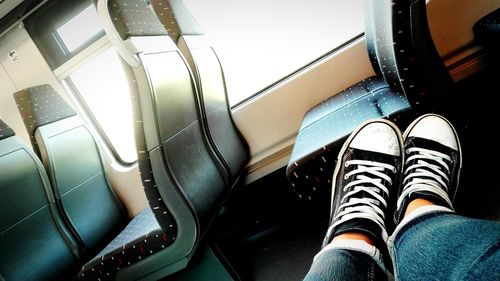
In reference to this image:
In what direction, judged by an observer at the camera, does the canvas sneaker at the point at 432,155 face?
facing away from the viewer

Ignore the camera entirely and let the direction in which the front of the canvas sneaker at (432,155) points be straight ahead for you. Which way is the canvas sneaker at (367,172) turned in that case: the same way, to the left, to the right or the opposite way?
the same way

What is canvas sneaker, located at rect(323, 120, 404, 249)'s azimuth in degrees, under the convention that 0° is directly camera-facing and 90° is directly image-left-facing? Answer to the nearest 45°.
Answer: approximately 180°

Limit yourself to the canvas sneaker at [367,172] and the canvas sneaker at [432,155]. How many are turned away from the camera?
2
